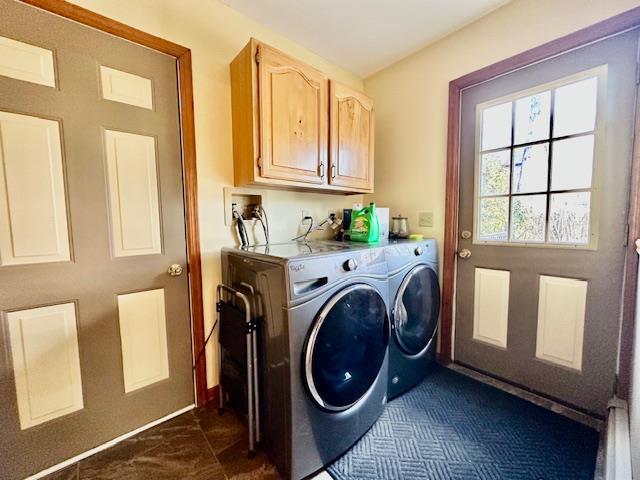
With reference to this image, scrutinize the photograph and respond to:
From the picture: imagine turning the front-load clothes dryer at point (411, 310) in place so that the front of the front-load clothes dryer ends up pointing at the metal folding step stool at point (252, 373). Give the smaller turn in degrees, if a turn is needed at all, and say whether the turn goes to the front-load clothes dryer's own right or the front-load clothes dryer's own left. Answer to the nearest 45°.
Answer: approximately 90° to the front-load clothes dryer's own right

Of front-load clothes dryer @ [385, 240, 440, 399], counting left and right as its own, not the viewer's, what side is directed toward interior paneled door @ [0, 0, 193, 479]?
right

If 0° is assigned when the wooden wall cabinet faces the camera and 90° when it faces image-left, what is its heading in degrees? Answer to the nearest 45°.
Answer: approximately 315°

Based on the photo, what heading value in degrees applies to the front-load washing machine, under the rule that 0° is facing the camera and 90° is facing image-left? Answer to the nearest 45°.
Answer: approximately 315°
